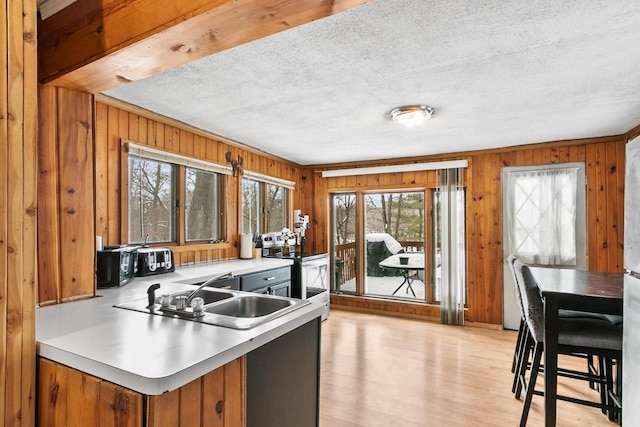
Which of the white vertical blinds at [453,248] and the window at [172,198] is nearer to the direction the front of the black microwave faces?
the white vertical blinds

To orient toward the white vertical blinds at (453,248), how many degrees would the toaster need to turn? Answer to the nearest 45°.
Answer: approximately 45° to its left

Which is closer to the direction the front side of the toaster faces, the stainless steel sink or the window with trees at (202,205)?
the stainless steel sink

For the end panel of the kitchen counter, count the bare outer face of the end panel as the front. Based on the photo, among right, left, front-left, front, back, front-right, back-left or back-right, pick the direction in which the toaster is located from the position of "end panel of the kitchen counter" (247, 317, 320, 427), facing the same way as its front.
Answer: back

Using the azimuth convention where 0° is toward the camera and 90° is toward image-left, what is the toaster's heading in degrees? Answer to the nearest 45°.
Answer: approximately 315°

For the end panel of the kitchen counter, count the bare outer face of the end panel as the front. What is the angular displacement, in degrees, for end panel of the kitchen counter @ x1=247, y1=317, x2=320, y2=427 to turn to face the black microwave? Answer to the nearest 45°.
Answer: approximately 180°
